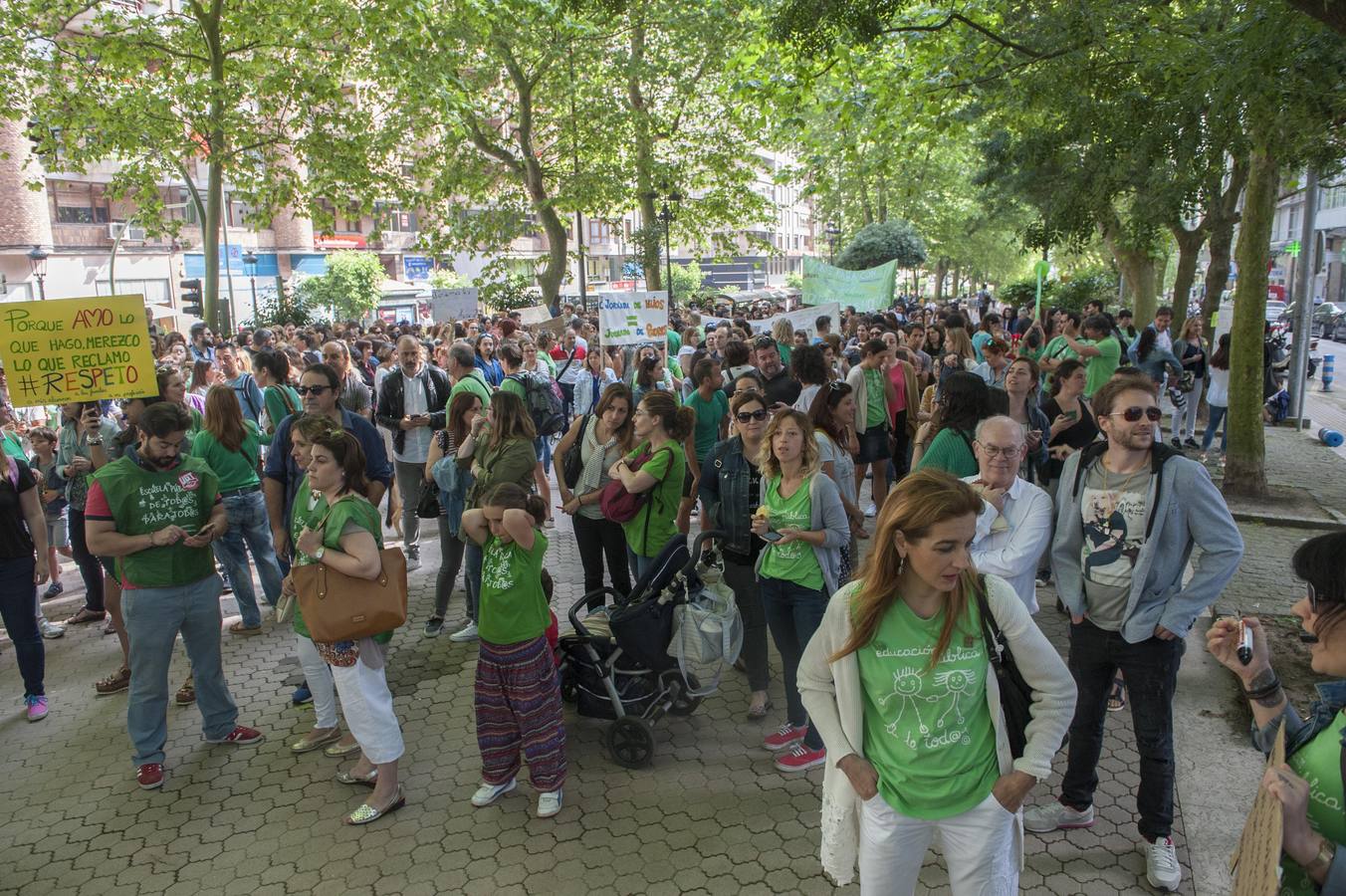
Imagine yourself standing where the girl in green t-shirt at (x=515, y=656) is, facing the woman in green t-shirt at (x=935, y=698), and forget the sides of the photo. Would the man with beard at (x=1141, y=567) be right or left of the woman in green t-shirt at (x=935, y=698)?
left

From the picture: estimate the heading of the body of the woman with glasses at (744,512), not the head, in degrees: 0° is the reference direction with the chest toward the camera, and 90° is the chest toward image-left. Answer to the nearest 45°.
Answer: approximately 0°

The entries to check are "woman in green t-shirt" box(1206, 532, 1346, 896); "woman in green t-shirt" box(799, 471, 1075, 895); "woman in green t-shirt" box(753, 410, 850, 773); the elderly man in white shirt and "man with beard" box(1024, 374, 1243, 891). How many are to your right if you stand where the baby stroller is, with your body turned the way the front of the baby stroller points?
0

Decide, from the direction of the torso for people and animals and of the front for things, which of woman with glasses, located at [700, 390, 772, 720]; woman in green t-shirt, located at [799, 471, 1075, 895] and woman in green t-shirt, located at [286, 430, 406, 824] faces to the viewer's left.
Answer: woman in green t-shirt, located at [286, 430, 406, 824]

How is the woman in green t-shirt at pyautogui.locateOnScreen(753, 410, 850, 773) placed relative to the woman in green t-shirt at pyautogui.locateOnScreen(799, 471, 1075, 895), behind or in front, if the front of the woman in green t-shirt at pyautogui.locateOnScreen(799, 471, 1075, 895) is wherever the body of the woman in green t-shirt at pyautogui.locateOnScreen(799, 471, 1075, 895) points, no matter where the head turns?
behind

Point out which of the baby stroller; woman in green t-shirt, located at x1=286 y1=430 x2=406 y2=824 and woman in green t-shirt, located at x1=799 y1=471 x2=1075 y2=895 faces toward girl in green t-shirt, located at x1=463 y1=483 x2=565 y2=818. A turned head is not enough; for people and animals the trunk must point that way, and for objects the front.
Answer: the baby stroller

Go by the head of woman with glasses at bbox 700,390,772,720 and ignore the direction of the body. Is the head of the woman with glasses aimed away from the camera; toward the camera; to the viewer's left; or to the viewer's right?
toward the camera

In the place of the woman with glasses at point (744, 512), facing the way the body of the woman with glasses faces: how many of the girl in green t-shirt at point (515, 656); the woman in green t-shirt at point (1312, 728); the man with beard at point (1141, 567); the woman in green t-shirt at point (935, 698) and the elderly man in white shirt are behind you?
0

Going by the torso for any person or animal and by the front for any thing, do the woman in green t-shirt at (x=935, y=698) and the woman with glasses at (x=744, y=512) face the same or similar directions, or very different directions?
same or similar directions

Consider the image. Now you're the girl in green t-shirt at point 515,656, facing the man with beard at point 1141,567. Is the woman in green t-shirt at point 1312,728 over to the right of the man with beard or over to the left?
right

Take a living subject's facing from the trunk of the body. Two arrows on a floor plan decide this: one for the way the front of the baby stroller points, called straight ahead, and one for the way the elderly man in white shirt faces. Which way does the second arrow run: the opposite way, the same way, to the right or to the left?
the same way

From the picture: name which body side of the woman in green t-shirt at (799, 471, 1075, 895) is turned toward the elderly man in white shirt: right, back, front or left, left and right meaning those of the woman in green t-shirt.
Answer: back

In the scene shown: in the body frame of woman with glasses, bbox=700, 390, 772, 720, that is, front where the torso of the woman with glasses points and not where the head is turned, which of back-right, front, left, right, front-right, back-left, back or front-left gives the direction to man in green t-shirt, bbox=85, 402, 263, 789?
right

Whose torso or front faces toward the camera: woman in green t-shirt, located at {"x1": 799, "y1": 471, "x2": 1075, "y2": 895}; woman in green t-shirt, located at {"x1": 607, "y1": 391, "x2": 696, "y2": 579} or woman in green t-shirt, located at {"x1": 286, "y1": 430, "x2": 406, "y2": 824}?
woman in green t-shirt, located at {"x1": 799, "y1": 471, "x2": 1075, "y2": 895}

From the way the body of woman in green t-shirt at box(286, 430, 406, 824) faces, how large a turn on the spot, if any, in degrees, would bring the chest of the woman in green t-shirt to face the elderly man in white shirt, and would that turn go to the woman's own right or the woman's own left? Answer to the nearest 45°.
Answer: approximately 135° to the woman's own left

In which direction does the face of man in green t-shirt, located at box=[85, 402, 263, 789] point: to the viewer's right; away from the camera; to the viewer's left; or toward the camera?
toward the camera

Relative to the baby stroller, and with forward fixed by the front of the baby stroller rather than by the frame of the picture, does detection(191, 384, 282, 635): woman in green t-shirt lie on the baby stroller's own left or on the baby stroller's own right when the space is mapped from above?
on the baby stroller's own right

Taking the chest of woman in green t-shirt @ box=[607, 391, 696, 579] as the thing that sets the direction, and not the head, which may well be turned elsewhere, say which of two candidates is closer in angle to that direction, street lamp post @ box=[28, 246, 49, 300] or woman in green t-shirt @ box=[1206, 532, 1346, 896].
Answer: the street lamp post

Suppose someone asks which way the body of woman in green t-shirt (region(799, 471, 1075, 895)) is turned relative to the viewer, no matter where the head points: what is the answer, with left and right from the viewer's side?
facing the viewer

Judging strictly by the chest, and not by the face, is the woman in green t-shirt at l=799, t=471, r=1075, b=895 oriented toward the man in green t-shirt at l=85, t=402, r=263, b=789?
no

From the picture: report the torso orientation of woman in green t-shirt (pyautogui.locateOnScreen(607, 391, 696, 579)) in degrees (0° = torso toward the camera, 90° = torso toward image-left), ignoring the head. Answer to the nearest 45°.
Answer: approximately 90°
